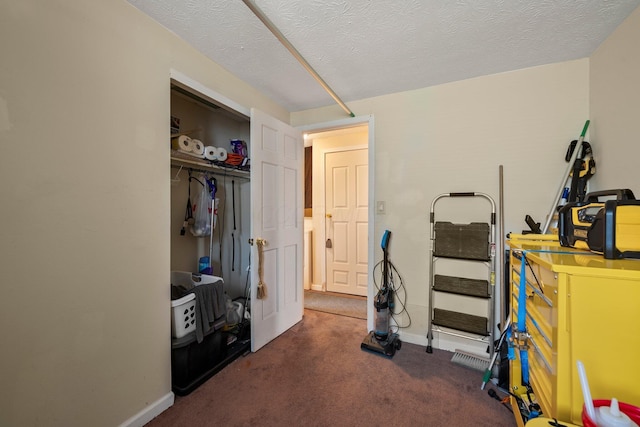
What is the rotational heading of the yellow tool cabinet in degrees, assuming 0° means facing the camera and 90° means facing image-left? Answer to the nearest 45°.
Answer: approximately 90°

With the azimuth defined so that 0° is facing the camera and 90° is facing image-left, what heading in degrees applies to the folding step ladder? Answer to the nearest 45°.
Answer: approximately 0°

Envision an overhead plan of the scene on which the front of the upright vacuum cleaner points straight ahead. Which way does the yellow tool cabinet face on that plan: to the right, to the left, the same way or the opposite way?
to the right

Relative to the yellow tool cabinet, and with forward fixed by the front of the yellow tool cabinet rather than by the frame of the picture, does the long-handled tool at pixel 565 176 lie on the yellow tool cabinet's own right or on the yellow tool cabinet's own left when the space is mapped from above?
on the yellow tool cabinet's own right

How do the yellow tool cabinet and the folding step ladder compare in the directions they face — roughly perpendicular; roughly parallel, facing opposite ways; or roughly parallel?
roughly perpendicular

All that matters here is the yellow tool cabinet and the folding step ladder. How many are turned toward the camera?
1

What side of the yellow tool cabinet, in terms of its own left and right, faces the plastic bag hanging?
front

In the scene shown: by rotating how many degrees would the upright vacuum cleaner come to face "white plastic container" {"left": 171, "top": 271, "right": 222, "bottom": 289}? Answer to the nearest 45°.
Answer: approximately 45° to its right

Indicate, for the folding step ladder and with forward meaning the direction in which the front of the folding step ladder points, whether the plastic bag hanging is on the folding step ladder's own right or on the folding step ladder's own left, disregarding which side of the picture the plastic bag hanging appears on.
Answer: on the folding step ladder's own right

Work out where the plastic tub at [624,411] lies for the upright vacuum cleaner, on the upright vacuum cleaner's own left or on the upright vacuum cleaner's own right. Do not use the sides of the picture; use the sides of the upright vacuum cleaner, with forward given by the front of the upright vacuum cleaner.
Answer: on the upright vacuum cleaner's own left

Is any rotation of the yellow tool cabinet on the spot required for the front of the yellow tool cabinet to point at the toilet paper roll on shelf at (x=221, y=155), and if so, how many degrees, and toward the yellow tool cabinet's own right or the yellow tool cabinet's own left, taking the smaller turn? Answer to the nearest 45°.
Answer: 0° — it already faces it
